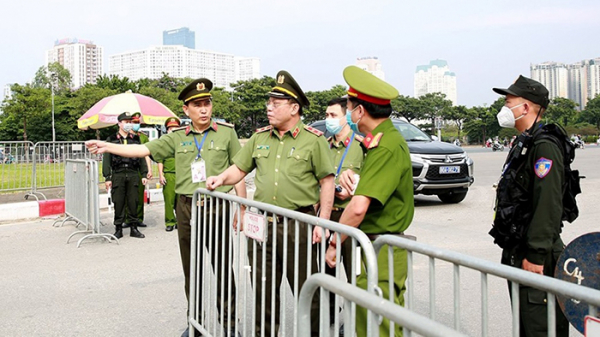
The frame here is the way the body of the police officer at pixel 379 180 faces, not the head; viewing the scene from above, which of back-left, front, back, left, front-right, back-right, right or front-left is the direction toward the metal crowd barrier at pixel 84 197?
front-right

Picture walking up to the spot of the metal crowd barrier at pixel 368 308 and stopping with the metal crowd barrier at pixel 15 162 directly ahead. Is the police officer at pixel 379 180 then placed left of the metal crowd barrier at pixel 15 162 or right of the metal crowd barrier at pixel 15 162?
right

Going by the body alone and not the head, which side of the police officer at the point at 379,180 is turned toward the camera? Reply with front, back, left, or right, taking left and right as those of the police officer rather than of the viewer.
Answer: left

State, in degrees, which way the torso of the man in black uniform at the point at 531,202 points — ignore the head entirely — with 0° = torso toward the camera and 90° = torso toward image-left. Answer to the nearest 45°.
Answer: approximately 90°

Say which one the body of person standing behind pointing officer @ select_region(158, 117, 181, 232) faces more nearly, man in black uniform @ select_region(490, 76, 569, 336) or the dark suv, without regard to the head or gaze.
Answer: the man in black uniform

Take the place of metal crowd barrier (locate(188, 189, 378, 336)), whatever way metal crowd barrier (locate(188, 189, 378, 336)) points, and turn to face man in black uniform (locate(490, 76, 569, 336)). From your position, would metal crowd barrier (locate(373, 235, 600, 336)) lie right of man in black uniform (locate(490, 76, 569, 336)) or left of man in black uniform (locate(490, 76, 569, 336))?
right

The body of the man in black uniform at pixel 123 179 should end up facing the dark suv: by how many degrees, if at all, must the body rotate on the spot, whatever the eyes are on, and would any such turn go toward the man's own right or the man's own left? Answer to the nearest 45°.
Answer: approximately 90° to the man's own left
